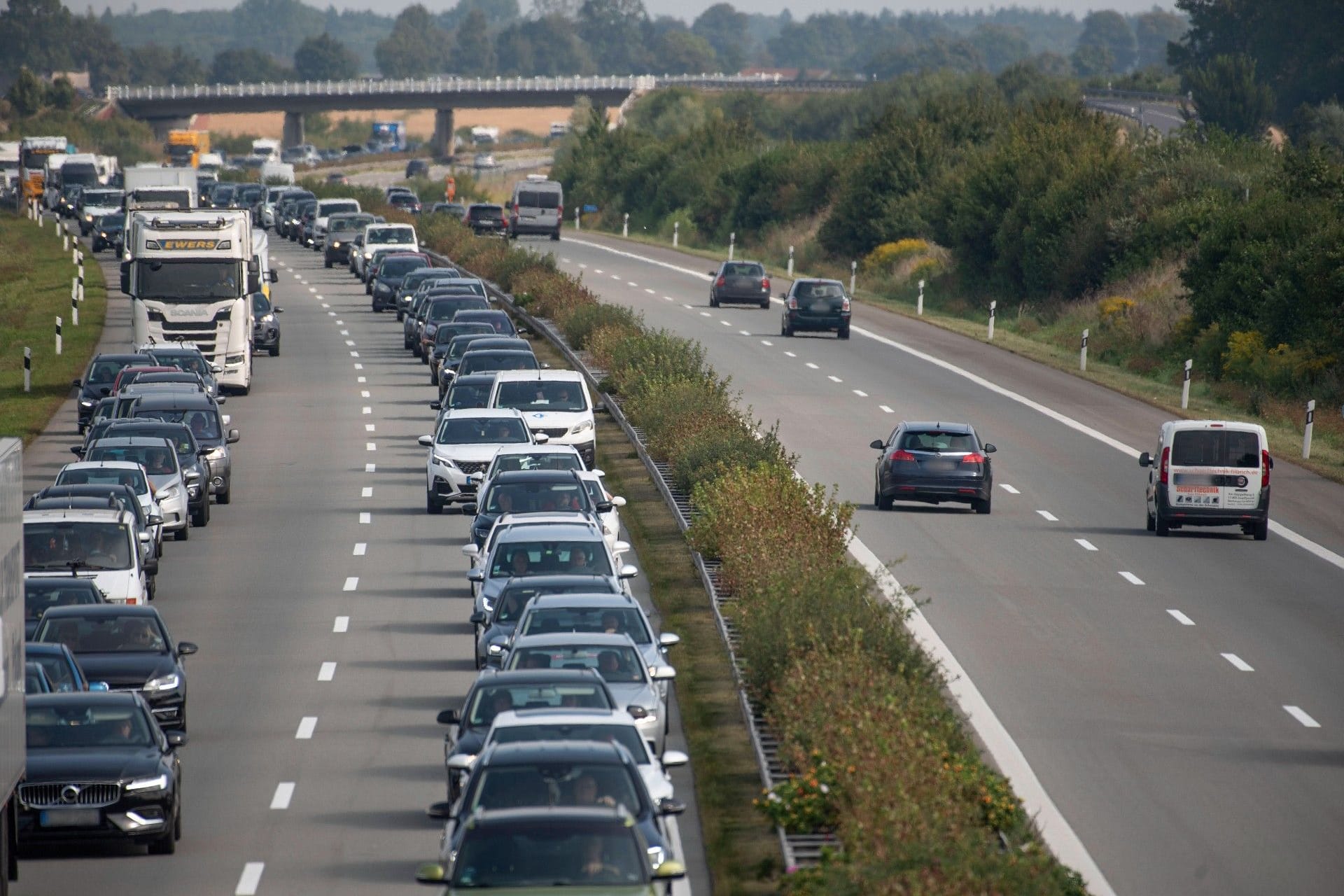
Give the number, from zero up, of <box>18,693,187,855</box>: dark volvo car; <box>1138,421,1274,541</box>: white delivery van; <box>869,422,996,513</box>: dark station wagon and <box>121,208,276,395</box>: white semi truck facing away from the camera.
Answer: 2

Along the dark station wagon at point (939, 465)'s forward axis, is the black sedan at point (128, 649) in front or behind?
behind

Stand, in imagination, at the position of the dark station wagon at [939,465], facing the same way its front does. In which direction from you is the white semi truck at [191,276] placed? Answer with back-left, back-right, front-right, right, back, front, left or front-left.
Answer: front-left

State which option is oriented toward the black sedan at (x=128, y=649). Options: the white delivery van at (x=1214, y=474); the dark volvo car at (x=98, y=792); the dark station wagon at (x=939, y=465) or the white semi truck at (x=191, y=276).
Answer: the white semi truck

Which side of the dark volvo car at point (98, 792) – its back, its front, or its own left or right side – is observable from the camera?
front

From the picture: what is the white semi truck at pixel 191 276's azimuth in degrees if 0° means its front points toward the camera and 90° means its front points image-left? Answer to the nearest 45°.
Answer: approximately 0°

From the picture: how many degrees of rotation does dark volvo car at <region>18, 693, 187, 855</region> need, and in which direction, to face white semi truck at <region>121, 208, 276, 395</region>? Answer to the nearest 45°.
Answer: approximately 180°

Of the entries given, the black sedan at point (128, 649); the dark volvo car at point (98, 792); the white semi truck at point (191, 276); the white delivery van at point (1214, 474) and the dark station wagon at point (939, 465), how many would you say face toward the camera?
3

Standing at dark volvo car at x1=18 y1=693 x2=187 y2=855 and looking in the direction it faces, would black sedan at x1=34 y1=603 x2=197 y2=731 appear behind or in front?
behind

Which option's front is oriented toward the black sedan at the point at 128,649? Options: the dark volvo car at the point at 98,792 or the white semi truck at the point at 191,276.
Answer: the white semi truck

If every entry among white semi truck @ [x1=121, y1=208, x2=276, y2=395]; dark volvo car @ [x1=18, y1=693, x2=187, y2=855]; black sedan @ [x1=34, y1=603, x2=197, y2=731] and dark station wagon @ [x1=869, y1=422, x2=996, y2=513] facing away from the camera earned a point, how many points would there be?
1

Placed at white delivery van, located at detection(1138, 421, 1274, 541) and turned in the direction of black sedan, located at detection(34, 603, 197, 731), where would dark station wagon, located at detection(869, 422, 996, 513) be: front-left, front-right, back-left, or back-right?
front-right

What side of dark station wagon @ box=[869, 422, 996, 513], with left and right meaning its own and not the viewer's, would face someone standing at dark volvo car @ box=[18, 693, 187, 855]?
back

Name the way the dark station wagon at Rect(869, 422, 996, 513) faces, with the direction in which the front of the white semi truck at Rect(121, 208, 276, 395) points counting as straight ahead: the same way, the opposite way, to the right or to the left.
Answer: the opposite way

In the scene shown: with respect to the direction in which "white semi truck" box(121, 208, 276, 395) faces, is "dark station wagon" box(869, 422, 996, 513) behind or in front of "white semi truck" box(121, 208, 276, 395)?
in front

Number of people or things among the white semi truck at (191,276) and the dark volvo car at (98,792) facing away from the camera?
0

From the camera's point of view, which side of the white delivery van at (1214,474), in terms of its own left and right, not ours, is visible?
back

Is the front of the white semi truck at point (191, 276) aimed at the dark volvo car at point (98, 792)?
yes

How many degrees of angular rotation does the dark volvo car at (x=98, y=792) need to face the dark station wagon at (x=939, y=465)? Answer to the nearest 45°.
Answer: approximately 135° to its left

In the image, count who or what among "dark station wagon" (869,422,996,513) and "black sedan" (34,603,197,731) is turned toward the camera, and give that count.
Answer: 1
